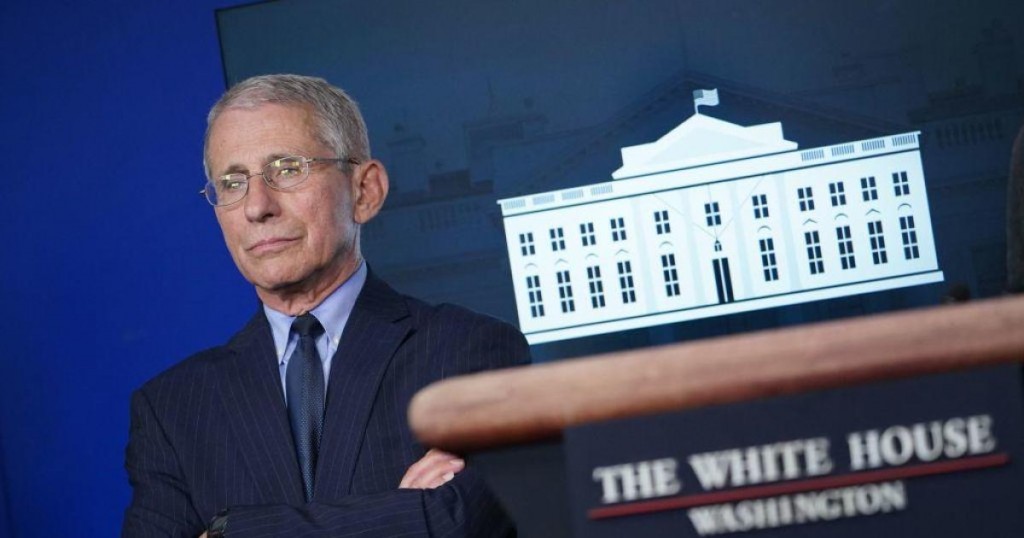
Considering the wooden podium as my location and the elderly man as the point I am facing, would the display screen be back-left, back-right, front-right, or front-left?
front-right

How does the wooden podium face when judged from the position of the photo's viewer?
facing the viewer

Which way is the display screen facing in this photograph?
toward the camera

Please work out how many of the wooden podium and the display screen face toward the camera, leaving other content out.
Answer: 2

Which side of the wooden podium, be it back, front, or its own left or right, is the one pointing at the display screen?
back

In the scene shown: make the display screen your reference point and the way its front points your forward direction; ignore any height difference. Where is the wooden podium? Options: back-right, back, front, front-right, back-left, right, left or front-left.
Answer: front

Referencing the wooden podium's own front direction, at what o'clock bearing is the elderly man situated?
The elderly man is roughly at 5 o'clock from the wooden podium.

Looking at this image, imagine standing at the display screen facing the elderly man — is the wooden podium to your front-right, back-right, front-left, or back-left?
front-left

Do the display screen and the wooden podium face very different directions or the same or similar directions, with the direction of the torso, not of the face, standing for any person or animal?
same or similar directions

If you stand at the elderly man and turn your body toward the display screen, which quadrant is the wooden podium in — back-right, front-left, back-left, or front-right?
back-right
